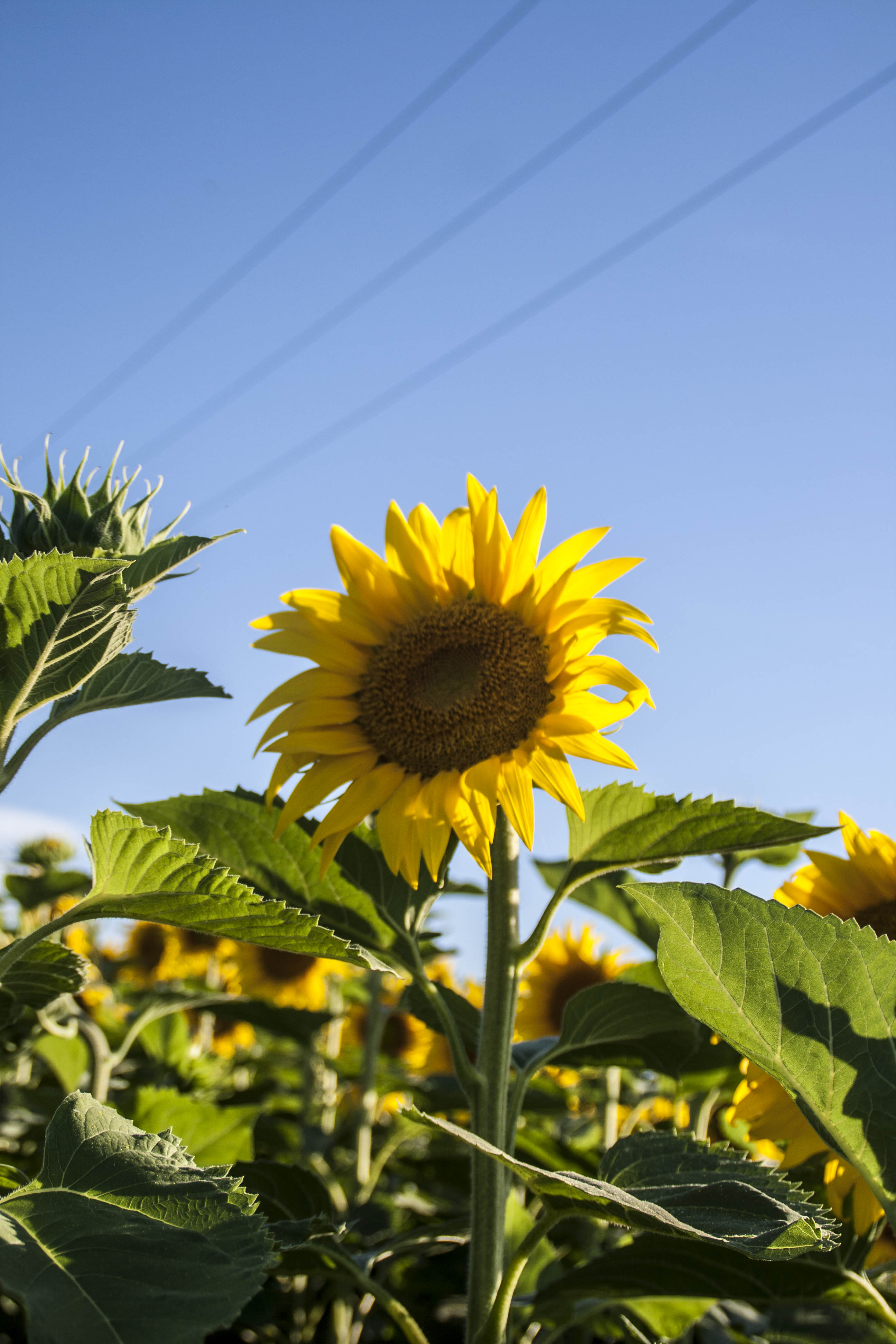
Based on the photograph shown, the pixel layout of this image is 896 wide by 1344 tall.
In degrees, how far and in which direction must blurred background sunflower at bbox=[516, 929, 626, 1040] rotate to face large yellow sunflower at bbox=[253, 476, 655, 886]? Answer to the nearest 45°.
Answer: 0° — it already faces it

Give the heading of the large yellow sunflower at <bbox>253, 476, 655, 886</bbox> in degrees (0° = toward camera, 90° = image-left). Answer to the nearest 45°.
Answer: approximately 0°

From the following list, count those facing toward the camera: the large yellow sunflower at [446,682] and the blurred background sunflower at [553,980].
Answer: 2

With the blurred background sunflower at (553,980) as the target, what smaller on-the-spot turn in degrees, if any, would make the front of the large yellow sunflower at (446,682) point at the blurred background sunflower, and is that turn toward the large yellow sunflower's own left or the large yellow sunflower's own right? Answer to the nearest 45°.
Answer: approximately 180°

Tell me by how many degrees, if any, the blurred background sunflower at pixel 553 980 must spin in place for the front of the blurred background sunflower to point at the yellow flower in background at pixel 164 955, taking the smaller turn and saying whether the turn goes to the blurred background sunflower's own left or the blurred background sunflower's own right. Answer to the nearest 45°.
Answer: approximately 135° to the blurred background sunflower's own right

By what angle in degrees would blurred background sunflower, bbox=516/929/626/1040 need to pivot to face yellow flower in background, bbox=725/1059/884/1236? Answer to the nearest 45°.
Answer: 0° — it already faces it

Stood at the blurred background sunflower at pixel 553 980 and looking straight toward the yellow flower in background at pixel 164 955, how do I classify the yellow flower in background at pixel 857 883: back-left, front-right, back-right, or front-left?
back-left

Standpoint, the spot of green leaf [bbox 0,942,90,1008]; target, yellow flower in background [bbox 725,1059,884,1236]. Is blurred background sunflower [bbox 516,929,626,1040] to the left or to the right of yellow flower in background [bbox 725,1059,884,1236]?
left
